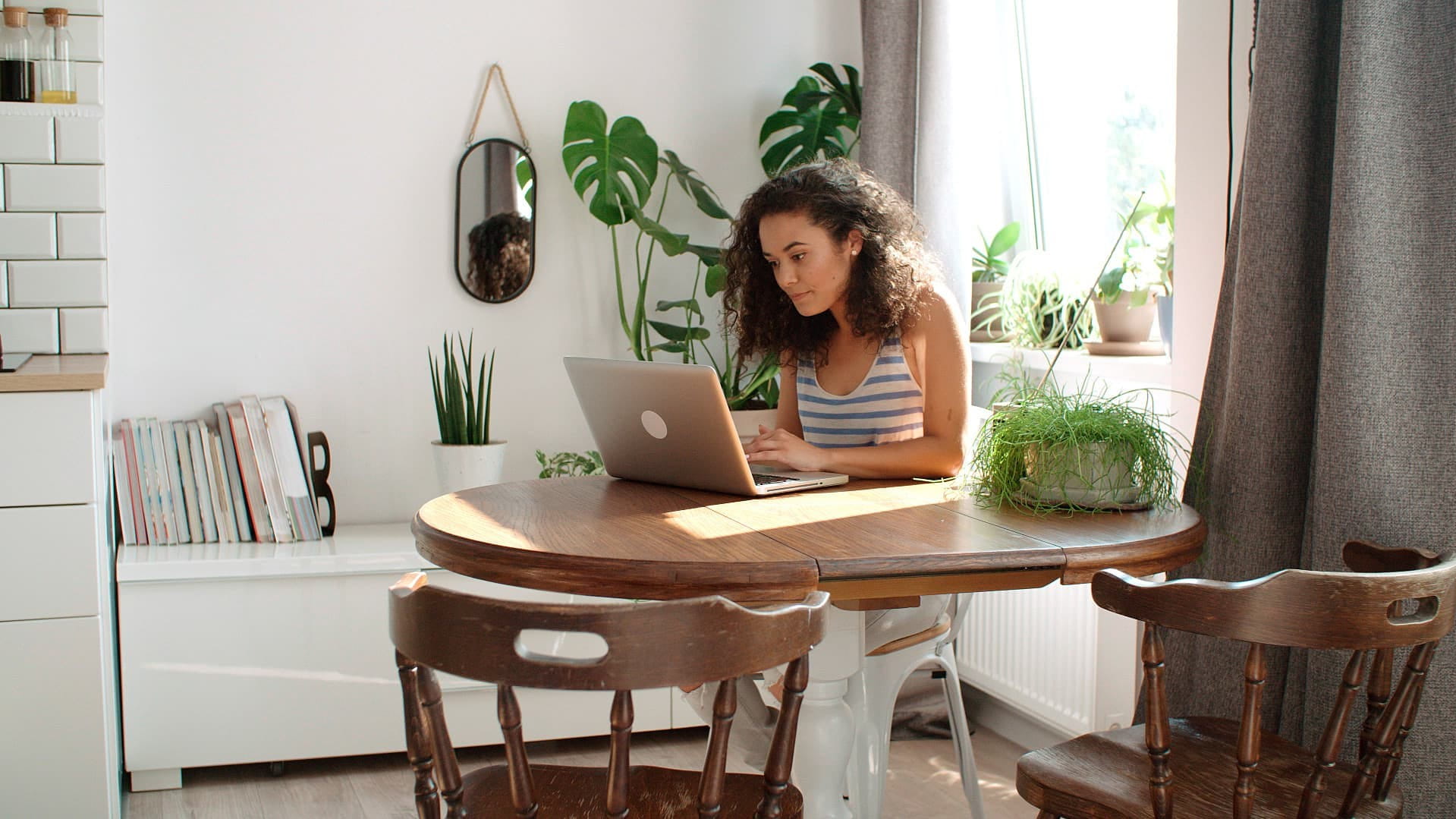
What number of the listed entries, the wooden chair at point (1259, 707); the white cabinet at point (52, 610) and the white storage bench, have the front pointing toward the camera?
2

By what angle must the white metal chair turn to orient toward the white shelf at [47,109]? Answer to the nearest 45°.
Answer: approximately 45° to its right

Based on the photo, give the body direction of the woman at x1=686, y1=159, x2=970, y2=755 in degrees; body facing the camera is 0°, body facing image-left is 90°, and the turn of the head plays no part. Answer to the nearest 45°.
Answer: approximately 45°

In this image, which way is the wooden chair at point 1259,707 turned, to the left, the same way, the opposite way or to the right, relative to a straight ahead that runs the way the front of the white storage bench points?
the opposite way

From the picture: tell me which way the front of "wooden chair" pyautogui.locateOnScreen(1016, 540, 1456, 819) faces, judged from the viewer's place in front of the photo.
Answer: facing away from the viewer and to the left of the viewer

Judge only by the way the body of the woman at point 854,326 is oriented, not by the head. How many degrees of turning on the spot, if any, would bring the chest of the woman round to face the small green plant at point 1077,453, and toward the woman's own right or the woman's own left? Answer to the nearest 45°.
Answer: approximately 90° to the woman's own left

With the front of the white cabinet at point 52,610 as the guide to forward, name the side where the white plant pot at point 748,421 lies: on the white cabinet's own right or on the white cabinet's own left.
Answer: on the white cabinet's own left

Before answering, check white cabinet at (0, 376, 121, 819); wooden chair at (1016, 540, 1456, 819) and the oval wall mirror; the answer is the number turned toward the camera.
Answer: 2

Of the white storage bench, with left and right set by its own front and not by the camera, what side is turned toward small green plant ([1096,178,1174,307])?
left

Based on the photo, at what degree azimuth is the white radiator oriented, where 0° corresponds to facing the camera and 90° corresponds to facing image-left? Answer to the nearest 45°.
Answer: approximately 45°

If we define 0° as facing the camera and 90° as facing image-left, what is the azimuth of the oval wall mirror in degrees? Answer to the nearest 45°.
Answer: approximately 0°
